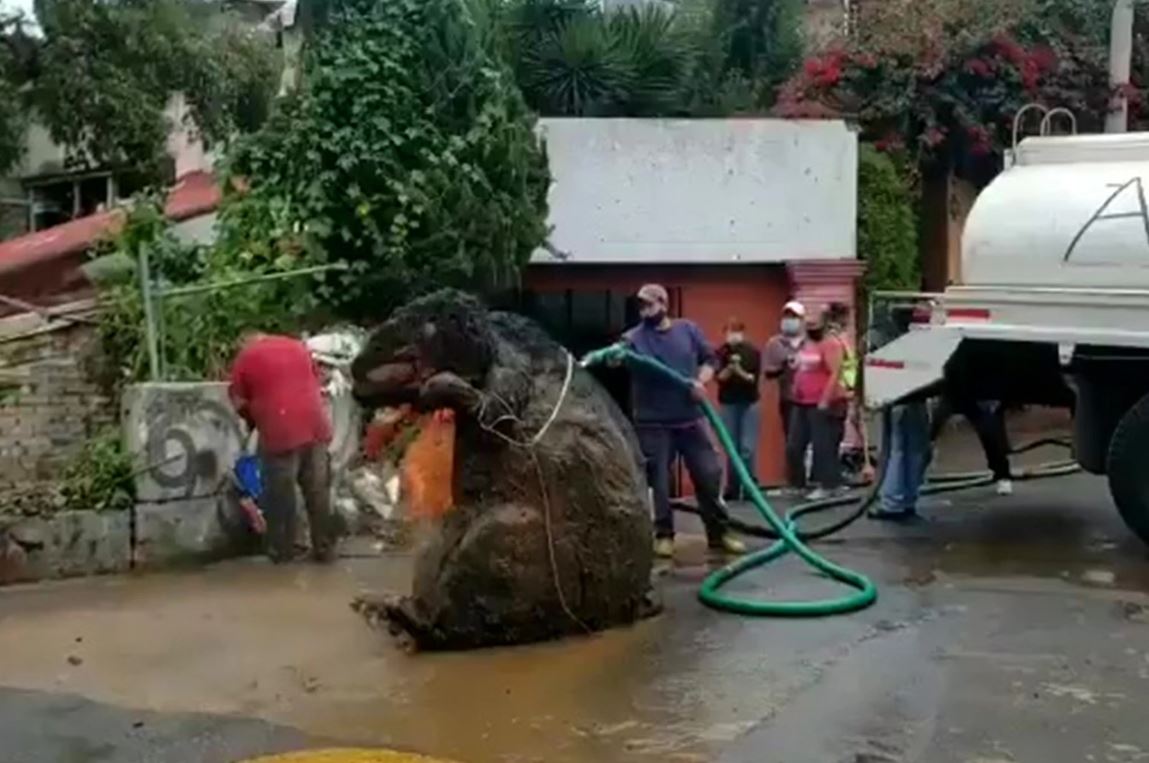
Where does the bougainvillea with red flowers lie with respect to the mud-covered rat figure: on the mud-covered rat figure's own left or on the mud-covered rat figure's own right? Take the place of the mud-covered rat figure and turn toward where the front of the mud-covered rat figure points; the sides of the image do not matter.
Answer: on the mud-covered rat figure's own right

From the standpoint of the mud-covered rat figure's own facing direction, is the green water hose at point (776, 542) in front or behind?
behind

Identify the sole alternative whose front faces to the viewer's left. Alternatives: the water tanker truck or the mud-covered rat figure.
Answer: the mud-covered rat figure

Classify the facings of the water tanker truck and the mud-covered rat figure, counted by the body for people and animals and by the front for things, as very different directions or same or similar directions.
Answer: very different directions

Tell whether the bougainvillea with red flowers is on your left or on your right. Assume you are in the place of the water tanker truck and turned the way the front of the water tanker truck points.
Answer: on your left

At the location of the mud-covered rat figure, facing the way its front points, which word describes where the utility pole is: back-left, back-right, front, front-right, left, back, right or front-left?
back-right

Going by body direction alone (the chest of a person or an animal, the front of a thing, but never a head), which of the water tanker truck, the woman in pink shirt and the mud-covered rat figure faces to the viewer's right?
the water tanker truck

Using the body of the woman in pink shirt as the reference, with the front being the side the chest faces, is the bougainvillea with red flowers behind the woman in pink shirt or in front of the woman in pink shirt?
behind

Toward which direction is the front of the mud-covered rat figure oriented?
to the viewer's left

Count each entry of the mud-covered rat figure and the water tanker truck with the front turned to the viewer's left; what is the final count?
1

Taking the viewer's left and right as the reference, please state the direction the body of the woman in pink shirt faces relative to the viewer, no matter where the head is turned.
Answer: facing the viewer and to the left of the viewer

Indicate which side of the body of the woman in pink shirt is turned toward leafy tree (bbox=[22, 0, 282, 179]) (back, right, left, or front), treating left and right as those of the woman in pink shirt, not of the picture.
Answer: right

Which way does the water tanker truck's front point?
to the viewer's right
